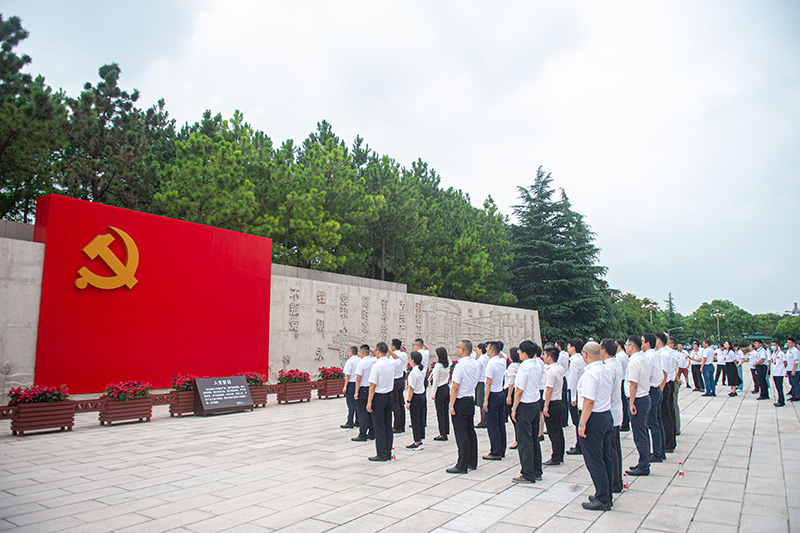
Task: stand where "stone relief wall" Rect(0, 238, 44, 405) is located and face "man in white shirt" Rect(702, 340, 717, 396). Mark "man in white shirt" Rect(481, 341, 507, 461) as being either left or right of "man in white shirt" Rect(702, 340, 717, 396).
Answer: right

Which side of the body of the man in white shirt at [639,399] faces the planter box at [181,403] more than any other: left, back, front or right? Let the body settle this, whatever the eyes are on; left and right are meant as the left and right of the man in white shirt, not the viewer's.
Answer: front

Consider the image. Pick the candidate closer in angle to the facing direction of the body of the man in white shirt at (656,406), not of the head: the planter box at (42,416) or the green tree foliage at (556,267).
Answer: the planter box

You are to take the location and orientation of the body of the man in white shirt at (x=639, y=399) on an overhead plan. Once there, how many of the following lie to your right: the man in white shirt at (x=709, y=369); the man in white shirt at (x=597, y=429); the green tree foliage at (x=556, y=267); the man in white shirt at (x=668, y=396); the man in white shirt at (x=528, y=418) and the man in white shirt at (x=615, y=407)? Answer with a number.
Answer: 3

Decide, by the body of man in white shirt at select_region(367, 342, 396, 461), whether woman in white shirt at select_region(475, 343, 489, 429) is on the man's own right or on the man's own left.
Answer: on the man's own right

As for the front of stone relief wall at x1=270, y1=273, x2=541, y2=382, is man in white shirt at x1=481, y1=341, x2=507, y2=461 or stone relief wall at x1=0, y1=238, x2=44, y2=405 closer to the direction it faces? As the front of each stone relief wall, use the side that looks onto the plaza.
the man in white shirt

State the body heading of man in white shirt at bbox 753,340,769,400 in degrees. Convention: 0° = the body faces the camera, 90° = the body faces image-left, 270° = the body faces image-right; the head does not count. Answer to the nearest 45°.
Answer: approximately 90°

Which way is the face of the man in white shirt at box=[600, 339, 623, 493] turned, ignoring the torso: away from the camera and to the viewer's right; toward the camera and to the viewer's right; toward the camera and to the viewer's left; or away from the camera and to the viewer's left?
away from the camera and to the viewer's left

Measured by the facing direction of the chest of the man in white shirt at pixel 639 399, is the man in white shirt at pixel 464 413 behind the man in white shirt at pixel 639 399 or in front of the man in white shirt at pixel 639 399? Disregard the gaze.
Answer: in front

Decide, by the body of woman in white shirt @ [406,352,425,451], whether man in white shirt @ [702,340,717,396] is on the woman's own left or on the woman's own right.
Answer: on the woman's own right

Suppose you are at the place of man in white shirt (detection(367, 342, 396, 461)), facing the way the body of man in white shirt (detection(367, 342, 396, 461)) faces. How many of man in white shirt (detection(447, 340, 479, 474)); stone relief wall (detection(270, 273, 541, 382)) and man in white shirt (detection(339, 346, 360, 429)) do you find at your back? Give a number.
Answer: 1

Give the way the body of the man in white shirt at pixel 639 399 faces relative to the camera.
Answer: to the viewer's left

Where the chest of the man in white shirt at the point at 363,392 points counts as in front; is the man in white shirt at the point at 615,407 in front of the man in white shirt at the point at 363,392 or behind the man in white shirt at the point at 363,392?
behind

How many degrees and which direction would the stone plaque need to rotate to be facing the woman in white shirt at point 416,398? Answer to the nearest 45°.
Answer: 0° — it already faces them

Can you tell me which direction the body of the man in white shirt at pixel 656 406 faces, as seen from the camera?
to the viewer's left

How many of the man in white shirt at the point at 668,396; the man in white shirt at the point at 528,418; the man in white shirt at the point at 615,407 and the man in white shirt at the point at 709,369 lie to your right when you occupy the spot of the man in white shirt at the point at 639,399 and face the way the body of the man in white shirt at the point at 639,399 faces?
2

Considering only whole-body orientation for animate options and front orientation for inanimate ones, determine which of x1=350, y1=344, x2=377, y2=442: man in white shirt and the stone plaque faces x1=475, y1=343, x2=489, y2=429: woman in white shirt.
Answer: the stone plaque
